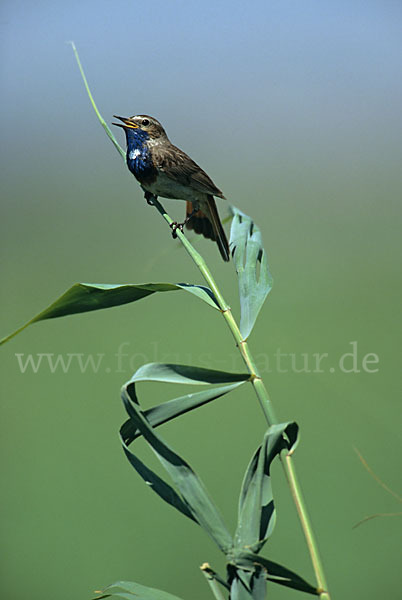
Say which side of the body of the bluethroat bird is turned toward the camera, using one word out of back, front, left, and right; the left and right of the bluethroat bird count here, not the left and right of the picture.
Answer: left
